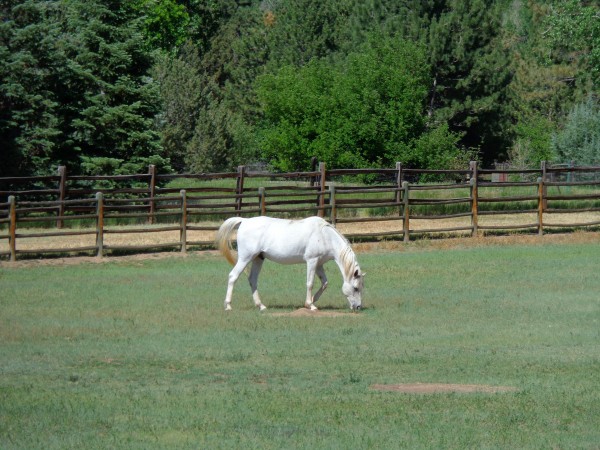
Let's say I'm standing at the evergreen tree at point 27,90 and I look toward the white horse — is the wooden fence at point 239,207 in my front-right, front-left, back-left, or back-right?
front-left

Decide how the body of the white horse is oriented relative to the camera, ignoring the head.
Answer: to the viewer's right

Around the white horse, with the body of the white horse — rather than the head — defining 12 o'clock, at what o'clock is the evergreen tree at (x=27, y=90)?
The evergreen tree is roughly at 8 o'clock from the white horse.

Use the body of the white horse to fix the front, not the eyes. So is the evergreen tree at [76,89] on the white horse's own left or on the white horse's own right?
on the white horse's own left

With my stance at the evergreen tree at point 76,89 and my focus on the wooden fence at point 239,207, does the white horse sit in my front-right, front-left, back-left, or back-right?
front-right

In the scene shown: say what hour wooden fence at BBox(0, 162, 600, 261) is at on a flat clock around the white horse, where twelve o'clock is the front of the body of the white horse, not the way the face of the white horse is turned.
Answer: The wooden fence is roughly at 9 o'clock from the white horse.

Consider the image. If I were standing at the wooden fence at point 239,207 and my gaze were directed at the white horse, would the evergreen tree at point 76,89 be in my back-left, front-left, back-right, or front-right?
back-right
